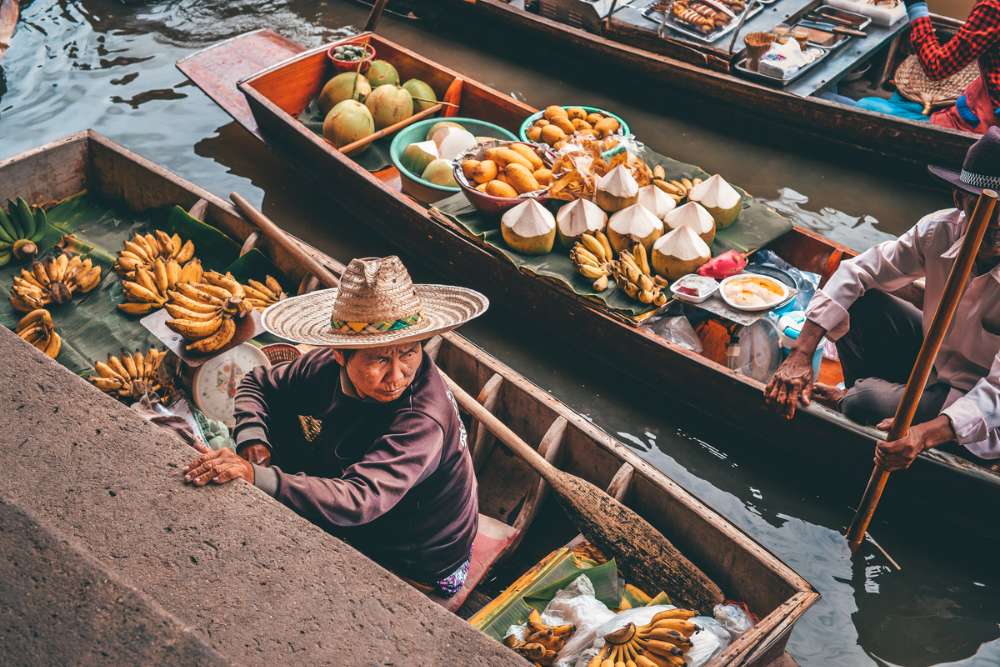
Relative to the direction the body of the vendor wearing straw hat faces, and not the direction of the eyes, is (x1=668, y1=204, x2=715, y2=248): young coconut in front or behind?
behind

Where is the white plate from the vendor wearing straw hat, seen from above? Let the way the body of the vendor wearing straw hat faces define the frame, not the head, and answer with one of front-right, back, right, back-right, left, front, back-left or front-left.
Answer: back

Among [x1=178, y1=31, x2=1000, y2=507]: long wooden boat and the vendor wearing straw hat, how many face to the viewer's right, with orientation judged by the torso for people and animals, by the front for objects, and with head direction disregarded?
0

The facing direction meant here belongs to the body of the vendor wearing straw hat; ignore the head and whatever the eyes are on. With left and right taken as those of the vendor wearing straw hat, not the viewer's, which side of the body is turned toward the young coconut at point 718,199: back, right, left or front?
back

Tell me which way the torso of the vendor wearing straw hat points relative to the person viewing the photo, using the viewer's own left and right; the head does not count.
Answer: facing the viewer and to the left of the viewer

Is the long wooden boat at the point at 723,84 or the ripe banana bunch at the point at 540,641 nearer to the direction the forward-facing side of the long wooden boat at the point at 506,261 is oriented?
the long wooden boat

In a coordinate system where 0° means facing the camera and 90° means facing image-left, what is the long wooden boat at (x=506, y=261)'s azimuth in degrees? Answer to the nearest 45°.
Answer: approximately 135°

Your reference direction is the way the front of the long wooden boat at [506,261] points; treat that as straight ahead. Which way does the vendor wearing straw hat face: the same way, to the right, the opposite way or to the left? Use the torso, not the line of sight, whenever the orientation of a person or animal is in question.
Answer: to the left

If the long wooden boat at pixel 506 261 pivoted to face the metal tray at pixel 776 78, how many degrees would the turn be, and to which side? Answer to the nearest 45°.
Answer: approximately 90° to its right

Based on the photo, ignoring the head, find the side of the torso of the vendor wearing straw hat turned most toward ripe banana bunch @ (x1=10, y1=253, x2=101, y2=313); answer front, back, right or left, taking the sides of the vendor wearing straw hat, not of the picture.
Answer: right

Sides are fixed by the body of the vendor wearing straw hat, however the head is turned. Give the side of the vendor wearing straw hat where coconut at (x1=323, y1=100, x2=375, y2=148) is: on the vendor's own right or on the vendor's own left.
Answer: on the vendor's own right

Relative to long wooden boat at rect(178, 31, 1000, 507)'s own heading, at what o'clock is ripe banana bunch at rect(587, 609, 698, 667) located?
The ripe banana bunch is roughly at 7 o'clock from the long wooden boat.

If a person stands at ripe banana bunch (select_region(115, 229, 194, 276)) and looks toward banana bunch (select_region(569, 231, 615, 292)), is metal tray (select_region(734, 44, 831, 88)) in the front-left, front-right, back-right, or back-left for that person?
front-left

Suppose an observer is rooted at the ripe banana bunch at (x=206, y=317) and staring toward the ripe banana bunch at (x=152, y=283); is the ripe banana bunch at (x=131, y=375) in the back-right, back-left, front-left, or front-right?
front-left

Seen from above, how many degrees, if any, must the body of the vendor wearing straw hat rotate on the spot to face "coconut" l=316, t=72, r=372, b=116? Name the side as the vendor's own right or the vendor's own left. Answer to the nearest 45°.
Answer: approximately 135° to the vendor's own right

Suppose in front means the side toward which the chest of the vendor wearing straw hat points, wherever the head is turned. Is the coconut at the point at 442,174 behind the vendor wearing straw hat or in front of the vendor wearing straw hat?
behind
